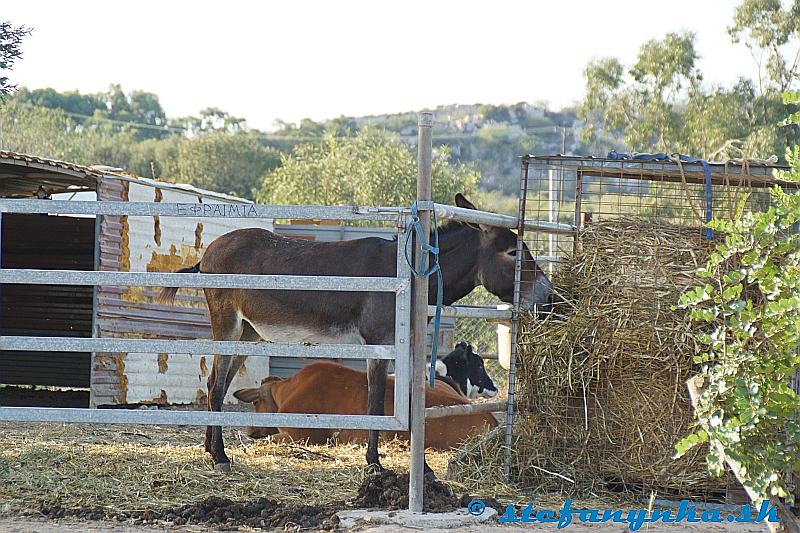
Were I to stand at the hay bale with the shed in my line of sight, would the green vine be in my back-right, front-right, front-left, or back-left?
back-left

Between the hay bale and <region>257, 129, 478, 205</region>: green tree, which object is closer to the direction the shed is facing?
the hay bale

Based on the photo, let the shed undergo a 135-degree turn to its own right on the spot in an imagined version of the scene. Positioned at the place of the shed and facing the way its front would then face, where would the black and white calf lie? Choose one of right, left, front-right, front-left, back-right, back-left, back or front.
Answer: right

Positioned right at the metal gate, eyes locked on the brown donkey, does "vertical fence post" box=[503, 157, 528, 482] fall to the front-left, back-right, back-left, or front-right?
front-right

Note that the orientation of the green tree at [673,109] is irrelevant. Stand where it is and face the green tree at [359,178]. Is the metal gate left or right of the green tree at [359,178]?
left

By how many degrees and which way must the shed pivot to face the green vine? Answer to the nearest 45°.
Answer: approximately 45° to its left

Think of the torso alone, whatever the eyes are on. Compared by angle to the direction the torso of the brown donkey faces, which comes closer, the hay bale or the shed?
the hay bale

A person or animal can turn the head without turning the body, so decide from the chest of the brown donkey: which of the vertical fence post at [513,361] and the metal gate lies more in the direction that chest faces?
the vertical fence post

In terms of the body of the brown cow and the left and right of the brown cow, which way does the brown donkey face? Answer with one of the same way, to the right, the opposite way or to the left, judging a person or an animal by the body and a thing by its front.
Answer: the opposite way

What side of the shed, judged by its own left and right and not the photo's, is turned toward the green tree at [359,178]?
back

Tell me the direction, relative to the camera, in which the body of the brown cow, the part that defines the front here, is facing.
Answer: to the viewer's left

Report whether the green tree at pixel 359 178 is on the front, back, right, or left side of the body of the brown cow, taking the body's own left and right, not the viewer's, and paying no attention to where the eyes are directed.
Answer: right

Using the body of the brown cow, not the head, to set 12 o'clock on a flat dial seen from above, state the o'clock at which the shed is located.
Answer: The shed is roughly at 2 o'clock from the brown cow.

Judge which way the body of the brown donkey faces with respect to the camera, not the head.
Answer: to the viewer's right

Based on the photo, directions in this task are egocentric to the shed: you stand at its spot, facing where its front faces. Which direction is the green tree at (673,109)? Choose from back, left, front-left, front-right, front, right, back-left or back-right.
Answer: back

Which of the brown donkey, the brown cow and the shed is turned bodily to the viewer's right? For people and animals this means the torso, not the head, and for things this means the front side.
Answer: the brown donkey

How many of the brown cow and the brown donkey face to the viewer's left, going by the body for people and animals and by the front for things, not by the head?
1
